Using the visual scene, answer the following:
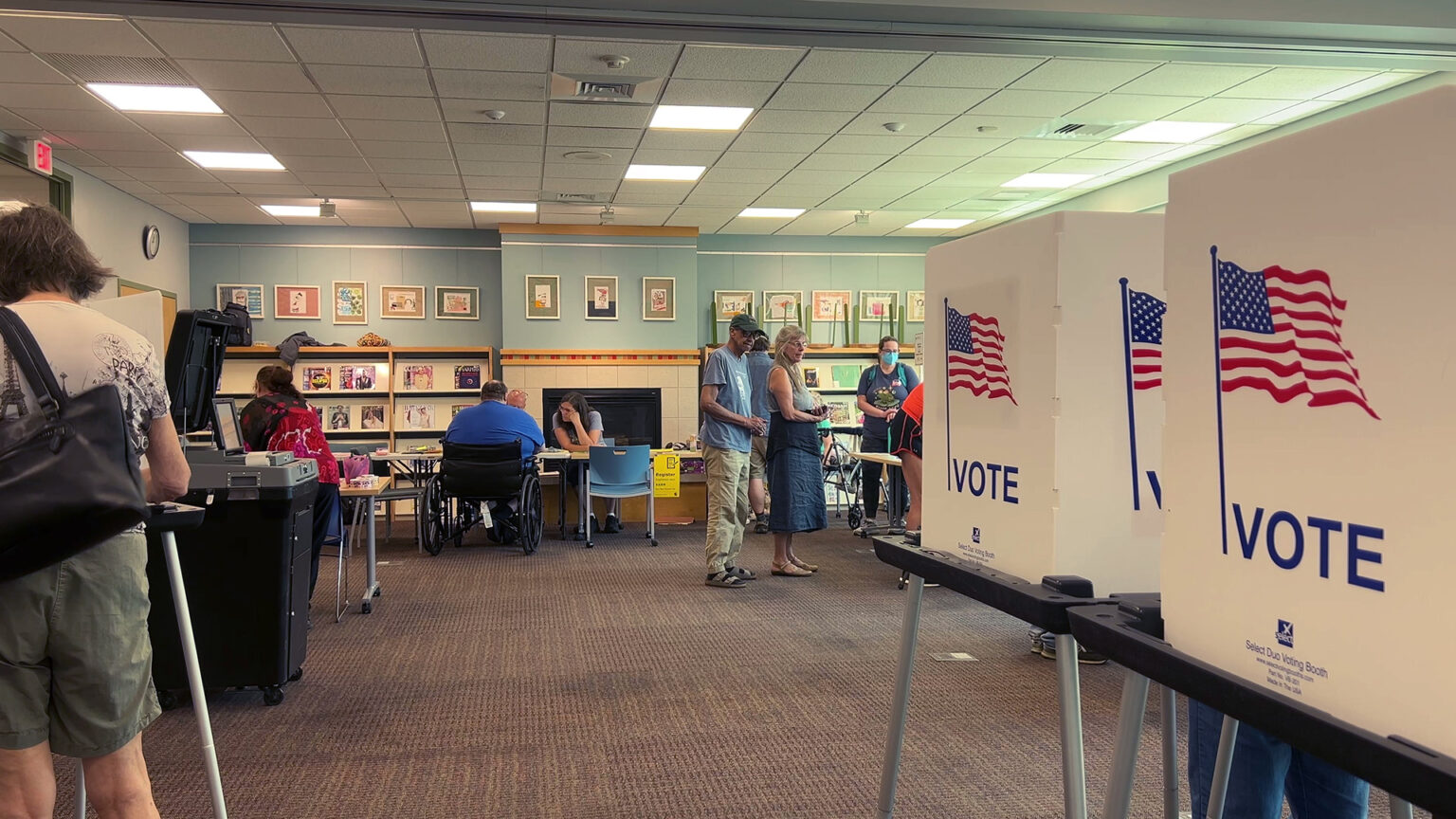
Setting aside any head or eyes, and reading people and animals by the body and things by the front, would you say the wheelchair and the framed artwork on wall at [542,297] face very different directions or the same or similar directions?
very different directions

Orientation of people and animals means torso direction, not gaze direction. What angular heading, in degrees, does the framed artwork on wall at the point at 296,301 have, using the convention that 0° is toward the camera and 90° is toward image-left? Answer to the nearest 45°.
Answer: approximately 0°

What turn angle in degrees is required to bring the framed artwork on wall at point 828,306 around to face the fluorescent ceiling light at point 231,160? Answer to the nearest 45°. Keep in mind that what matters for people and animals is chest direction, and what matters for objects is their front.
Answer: approximately 45° to its right

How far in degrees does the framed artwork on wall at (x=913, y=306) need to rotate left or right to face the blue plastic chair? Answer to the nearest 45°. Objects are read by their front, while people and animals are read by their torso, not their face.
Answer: approximately 45° to its right

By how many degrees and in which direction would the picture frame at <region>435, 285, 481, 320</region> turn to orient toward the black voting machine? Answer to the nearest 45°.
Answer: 0° — it already faces it

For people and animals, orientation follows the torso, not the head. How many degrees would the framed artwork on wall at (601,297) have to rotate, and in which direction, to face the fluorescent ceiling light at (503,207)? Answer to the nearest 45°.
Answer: approximately 45° to its right

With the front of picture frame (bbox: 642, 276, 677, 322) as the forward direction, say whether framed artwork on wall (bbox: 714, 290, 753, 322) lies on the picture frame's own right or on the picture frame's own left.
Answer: on the picture frame's own left

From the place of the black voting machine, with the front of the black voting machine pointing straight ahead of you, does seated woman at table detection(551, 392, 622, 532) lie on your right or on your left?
on your left
